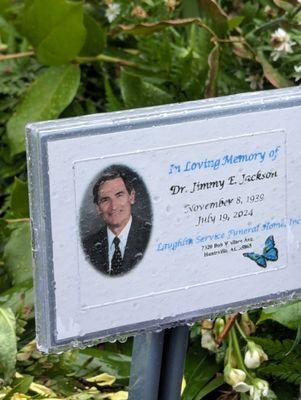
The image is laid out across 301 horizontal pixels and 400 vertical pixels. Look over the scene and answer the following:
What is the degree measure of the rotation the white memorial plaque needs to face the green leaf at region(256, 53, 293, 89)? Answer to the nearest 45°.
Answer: approximately 135° to its left

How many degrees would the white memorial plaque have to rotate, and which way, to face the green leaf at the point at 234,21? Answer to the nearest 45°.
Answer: approximately 135° to its left

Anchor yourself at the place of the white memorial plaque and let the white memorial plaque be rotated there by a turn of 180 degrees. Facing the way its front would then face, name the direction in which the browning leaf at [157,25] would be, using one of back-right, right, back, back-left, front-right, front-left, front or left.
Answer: front-right

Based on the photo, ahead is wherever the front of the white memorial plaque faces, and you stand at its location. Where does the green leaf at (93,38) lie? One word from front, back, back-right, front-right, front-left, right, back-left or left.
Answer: back-left

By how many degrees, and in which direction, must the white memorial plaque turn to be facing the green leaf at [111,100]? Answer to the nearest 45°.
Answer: approximately 135° to its left

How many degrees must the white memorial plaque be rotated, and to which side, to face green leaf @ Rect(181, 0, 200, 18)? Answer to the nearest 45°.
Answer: approximately 135° to its left

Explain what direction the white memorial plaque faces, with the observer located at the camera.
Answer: facing the viewer and to the right of the viewer
